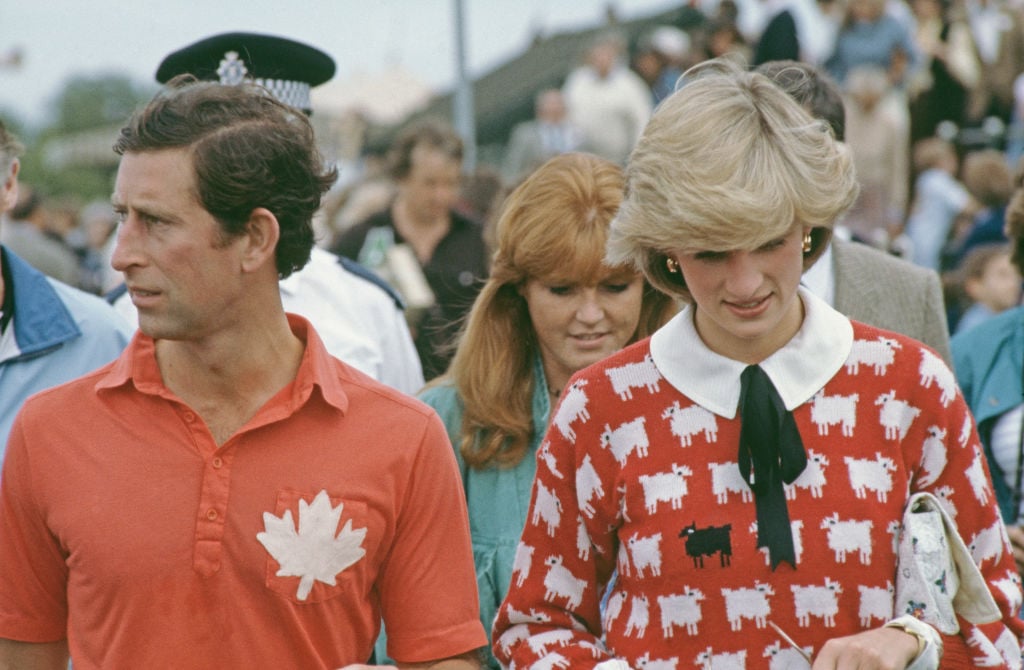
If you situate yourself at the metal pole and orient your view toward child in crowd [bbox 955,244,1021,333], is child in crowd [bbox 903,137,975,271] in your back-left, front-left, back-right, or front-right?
front-left

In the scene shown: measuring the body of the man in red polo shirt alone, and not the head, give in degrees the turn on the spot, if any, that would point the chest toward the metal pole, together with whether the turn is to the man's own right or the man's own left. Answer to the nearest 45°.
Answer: approximately 180°

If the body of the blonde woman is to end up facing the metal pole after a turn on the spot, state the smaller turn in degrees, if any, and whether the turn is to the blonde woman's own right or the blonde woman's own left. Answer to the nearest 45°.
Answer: approximately 180°

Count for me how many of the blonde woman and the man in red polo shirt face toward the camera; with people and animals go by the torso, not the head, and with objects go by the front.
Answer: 2

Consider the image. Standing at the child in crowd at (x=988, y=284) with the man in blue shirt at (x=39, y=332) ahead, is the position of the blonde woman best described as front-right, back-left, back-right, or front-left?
front-left

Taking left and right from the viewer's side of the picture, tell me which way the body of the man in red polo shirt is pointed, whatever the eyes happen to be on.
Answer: facing the viewer

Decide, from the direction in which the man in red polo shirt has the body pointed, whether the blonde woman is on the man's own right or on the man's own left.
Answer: on the man's own left

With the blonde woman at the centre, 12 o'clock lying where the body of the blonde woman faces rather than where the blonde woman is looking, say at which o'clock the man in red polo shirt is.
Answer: The man in red polo shirt is roughly at 3 o'clock from the blonde woman.

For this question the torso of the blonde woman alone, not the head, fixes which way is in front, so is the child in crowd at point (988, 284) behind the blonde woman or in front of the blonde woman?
behind
